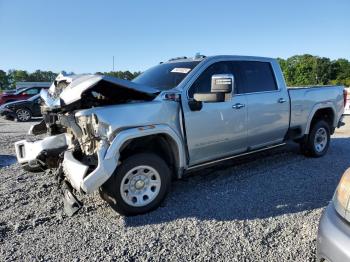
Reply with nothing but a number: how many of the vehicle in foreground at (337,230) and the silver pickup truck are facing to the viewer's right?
0

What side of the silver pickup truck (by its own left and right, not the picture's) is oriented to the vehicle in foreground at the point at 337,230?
left

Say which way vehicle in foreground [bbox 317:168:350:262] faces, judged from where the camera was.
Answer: facing the viewer and to the left of the viewer

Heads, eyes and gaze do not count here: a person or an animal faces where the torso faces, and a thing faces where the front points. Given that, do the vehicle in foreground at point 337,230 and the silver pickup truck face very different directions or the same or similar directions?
same or similar directions

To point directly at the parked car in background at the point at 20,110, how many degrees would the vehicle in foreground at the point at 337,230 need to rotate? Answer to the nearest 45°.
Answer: approximately 90° to its right

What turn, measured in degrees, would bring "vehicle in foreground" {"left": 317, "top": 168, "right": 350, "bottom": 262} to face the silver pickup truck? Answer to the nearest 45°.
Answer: approximately 90° to its right
